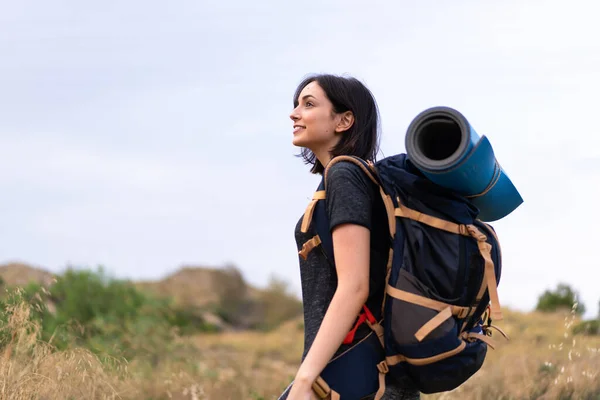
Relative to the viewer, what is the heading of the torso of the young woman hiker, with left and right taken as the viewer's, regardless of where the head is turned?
facing to the left of the viewer

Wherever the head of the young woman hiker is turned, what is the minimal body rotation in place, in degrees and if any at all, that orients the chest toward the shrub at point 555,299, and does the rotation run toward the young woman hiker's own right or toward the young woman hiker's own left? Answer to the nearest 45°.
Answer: approximately 90° to the young woman hiker's own right

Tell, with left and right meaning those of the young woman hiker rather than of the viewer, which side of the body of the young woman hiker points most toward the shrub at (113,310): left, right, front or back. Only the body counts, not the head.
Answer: right
